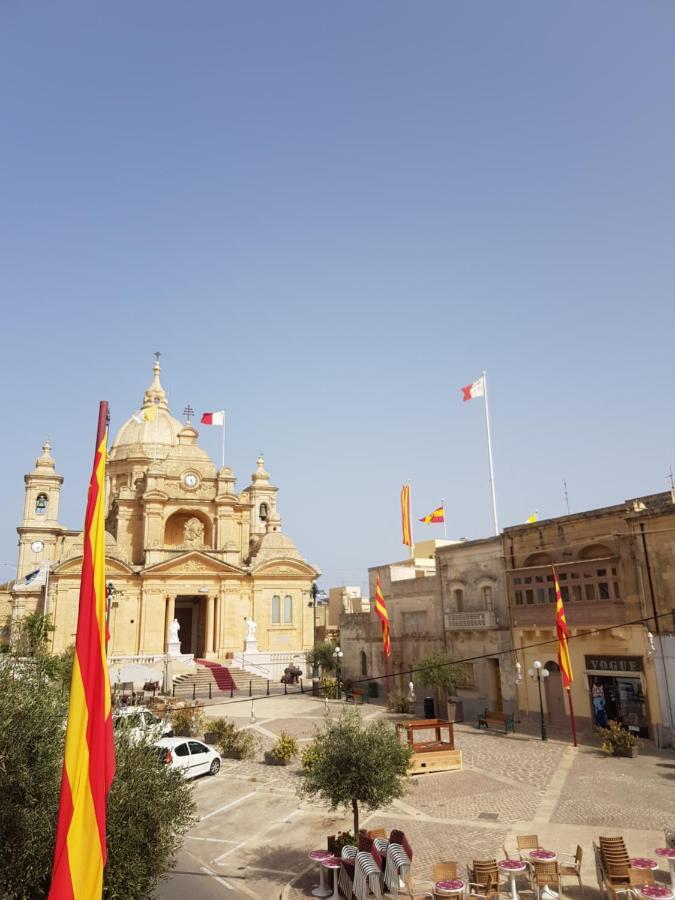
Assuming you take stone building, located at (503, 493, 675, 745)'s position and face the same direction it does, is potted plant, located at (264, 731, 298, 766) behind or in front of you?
in front

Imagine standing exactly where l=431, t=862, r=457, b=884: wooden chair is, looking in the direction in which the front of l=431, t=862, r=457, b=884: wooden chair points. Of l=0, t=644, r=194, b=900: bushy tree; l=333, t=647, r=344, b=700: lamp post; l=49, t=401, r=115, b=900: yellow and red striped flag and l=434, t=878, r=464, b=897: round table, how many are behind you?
1

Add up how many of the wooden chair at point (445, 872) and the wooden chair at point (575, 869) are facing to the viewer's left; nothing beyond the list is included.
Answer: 1

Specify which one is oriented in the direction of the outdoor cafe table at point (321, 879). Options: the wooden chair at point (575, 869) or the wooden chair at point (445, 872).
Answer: the wooden chair at point (575, 869)

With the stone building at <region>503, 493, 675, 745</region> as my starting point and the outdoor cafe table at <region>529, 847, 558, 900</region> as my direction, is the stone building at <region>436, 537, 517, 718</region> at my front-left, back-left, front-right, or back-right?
back-right

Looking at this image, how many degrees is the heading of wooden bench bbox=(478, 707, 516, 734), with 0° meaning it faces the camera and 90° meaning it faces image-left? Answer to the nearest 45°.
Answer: approximately 45°

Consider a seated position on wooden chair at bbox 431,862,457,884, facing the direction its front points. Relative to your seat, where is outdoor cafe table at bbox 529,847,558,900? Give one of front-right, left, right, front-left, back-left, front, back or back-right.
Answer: left

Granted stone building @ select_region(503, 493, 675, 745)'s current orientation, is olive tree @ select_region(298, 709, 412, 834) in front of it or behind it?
in front

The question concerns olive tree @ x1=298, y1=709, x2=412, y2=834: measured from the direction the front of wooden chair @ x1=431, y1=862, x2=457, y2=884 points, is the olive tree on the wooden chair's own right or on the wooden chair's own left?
on the wooden chair's own right

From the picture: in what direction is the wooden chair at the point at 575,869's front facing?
to the viewer's left

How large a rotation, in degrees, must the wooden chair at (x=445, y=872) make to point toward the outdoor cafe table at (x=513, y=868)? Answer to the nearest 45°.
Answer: approximately 90° to its left

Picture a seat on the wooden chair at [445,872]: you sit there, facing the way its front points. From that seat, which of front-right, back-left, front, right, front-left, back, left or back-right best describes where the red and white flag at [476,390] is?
back

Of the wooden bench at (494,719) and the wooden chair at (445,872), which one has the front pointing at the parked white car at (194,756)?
the wooden bench

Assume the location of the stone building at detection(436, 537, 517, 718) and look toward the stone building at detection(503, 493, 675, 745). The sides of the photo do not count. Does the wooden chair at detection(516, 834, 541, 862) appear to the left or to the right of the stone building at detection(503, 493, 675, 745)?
right

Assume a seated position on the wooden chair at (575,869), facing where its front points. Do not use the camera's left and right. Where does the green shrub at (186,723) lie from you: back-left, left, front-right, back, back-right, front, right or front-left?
front-right

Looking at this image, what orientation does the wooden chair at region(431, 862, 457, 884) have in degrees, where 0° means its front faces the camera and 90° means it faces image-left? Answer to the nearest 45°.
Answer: approximately 0°
